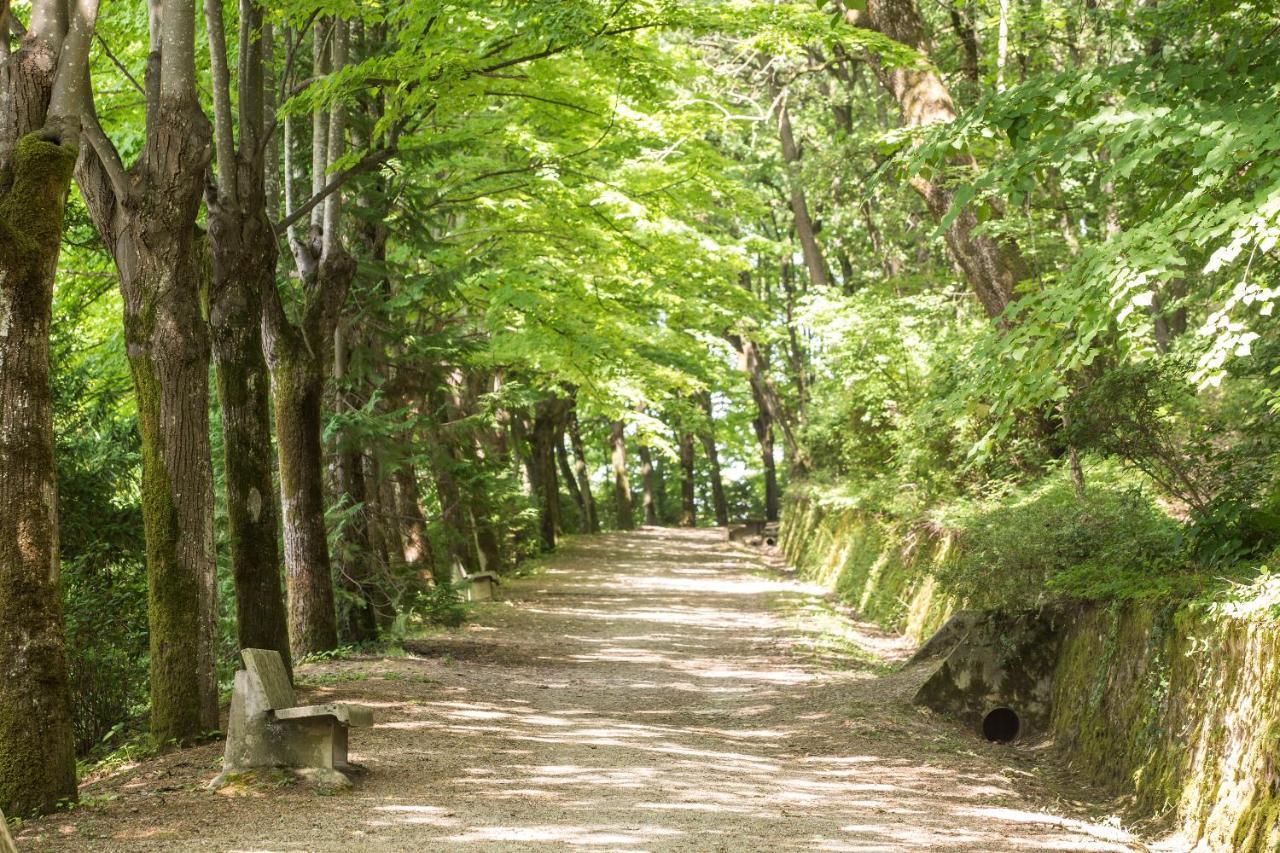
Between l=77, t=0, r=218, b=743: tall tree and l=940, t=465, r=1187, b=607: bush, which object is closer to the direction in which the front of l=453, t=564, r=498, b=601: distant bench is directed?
the bush

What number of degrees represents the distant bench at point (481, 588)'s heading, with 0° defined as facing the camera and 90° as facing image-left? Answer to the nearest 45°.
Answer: approximately 270°

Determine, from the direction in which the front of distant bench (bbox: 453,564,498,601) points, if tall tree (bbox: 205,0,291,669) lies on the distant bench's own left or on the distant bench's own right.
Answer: on the distant bench's own right

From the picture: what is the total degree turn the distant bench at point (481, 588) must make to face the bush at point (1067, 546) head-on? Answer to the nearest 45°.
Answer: approximately 45° to its right

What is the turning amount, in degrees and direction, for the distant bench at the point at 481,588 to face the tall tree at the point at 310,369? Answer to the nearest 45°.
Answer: approximately 90° to its right

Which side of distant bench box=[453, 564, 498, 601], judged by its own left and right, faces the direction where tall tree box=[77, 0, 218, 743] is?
right

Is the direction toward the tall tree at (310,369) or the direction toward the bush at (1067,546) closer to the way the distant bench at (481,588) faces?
the bush

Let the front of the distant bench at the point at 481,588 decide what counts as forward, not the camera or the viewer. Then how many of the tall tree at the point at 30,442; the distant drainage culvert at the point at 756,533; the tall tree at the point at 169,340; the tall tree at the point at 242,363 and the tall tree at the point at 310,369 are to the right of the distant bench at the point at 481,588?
4

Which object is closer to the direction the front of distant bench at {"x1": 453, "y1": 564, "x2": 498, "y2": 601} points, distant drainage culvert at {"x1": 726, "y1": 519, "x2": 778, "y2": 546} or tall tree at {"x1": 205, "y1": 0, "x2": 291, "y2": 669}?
the distant drainage culvert
